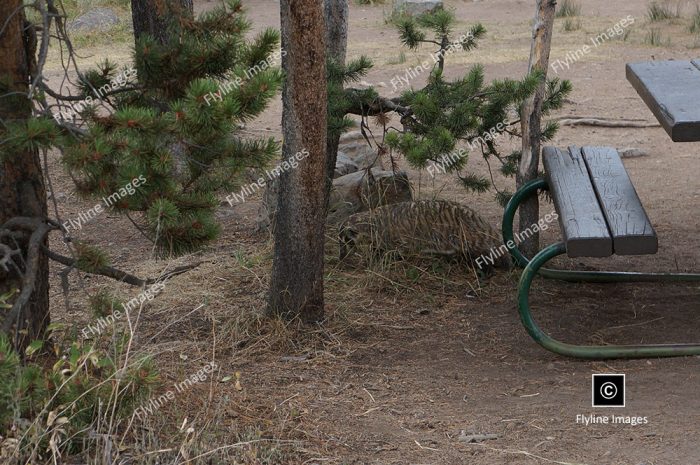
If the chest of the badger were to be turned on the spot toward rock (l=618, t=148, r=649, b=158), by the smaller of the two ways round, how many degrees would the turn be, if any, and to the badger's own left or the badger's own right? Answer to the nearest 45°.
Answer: approximately 135° to the badger's own right

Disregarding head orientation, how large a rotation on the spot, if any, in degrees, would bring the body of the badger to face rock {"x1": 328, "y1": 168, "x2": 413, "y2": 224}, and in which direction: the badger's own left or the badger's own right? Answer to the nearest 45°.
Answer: approximately 45° to the badger's own right

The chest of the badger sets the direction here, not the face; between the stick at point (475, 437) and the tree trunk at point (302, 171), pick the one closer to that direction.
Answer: the tree trunk

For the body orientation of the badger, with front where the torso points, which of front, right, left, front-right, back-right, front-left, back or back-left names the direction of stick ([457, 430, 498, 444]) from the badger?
left

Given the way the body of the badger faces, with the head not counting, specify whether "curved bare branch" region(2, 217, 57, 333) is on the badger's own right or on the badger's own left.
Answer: on the badger's own left

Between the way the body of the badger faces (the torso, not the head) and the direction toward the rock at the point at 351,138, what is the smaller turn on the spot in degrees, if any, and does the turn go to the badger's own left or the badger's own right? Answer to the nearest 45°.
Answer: approximately 90° to the badger's own right

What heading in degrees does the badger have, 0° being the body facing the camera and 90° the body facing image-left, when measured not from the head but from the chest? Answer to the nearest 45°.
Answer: approximately 90°

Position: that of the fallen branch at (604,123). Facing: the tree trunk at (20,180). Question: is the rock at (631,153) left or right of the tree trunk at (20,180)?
left

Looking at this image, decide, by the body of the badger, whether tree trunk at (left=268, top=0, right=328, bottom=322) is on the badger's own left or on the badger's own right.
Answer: on the badger's own left
